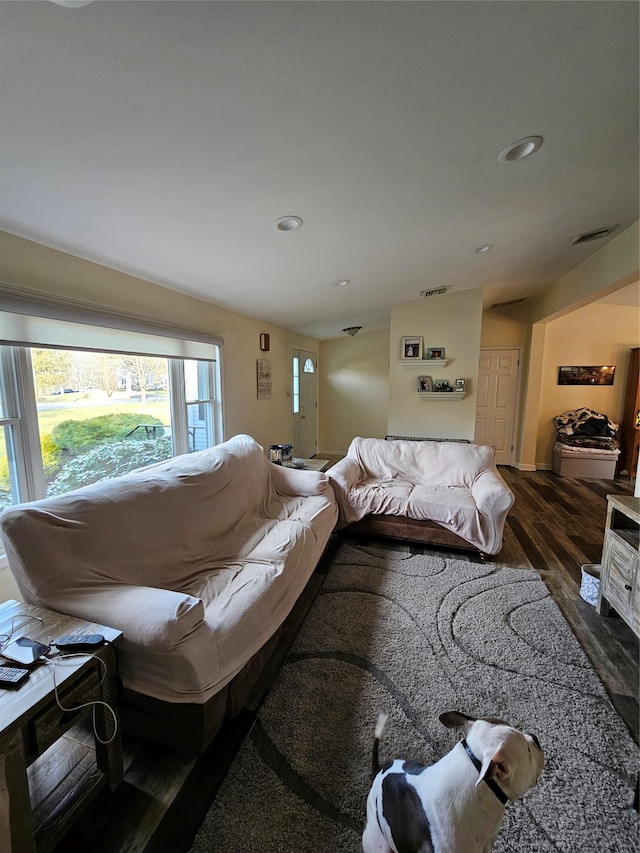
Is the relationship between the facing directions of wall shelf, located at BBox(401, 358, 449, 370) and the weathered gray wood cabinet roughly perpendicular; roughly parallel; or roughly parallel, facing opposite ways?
roughly perpendicular

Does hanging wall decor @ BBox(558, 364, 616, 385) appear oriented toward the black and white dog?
yes

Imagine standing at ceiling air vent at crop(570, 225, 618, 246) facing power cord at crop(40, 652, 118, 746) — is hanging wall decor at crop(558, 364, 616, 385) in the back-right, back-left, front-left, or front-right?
back-right

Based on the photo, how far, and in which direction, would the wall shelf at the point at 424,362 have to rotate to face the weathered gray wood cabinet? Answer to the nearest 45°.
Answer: approximately 45° to its left

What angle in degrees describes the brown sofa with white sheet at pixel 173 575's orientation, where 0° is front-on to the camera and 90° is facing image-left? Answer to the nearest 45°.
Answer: approximately 315°

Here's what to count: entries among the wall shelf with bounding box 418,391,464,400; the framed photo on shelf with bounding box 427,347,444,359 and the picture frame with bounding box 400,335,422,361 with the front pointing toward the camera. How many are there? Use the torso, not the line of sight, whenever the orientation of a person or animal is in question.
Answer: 3

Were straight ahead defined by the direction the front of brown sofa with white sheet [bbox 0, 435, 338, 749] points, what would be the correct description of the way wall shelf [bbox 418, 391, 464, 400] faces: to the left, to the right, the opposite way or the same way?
to the right

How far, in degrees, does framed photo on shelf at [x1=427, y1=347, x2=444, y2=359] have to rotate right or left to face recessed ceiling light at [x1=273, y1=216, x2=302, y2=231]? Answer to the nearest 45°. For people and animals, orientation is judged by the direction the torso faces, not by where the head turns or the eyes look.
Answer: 0° — it already faces it

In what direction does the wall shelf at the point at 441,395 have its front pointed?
toward the camera

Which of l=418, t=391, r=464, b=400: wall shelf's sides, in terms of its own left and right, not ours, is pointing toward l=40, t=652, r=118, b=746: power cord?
front

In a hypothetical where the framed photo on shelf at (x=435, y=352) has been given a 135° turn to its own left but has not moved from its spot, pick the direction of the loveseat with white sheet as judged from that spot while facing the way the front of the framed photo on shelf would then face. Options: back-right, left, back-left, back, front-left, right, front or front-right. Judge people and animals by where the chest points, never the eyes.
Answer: back-right

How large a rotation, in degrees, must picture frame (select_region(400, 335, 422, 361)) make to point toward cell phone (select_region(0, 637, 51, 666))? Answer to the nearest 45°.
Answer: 0° — it already faces it

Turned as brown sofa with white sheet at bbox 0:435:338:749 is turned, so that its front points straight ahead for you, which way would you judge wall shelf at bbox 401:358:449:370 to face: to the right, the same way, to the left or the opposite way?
to the right

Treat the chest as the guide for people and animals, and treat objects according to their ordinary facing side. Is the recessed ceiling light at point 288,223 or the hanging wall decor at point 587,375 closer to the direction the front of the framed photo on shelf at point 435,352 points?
the recessed ceiling light

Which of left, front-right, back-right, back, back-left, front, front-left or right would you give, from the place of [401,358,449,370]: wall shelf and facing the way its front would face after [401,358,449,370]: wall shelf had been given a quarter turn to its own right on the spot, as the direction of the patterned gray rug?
left

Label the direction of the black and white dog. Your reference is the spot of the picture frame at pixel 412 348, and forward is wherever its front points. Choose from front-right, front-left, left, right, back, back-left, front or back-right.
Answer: front

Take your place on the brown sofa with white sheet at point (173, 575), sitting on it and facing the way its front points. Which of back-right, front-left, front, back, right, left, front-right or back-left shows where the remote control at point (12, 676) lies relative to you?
right

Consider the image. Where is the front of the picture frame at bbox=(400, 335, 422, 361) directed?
toward the camera
